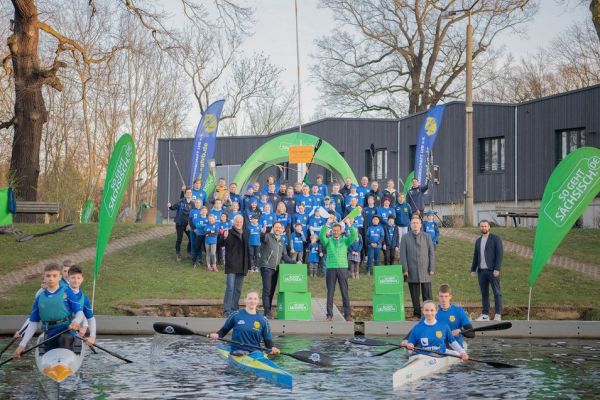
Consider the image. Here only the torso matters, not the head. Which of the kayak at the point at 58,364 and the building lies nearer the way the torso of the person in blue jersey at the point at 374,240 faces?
the kayak

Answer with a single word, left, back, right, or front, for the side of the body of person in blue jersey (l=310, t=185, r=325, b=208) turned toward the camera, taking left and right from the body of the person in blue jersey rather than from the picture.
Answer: front

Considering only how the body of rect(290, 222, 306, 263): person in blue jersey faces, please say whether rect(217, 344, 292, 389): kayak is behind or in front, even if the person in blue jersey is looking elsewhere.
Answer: in front

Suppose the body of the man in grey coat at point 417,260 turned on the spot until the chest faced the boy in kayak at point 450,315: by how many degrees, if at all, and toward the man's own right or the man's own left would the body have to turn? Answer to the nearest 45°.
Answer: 0° — they already face them

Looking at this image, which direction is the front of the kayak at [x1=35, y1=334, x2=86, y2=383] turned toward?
toward the camera

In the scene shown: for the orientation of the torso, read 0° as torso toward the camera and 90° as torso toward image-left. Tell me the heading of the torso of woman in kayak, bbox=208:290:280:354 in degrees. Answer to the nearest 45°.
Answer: approximately 0°

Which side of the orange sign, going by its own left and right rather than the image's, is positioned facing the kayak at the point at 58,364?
front

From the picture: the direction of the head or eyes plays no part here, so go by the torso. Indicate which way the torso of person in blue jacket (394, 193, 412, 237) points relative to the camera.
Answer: toward the camera

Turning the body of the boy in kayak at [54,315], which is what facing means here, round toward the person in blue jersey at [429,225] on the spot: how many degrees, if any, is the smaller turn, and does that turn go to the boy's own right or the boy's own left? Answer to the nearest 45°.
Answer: approximately 135° to the boy's own left

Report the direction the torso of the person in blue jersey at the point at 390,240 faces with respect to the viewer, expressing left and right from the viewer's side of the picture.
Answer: facing the viewer

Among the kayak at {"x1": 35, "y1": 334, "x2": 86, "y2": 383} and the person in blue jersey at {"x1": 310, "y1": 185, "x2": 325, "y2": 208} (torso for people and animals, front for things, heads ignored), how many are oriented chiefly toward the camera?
2

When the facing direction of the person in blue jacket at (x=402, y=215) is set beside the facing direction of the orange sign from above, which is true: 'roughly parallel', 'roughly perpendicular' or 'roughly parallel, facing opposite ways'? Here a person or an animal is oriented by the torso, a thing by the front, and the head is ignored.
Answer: roughly parallel

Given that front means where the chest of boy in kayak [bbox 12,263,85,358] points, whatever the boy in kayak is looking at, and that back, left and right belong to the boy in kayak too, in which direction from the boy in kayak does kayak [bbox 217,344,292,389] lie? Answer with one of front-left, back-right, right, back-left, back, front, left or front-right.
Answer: left

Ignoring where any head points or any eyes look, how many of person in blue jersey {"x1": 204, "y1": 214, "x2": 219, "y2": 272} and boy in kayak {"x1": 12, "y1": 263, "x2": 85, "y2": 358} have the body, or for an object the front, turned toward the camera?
2
